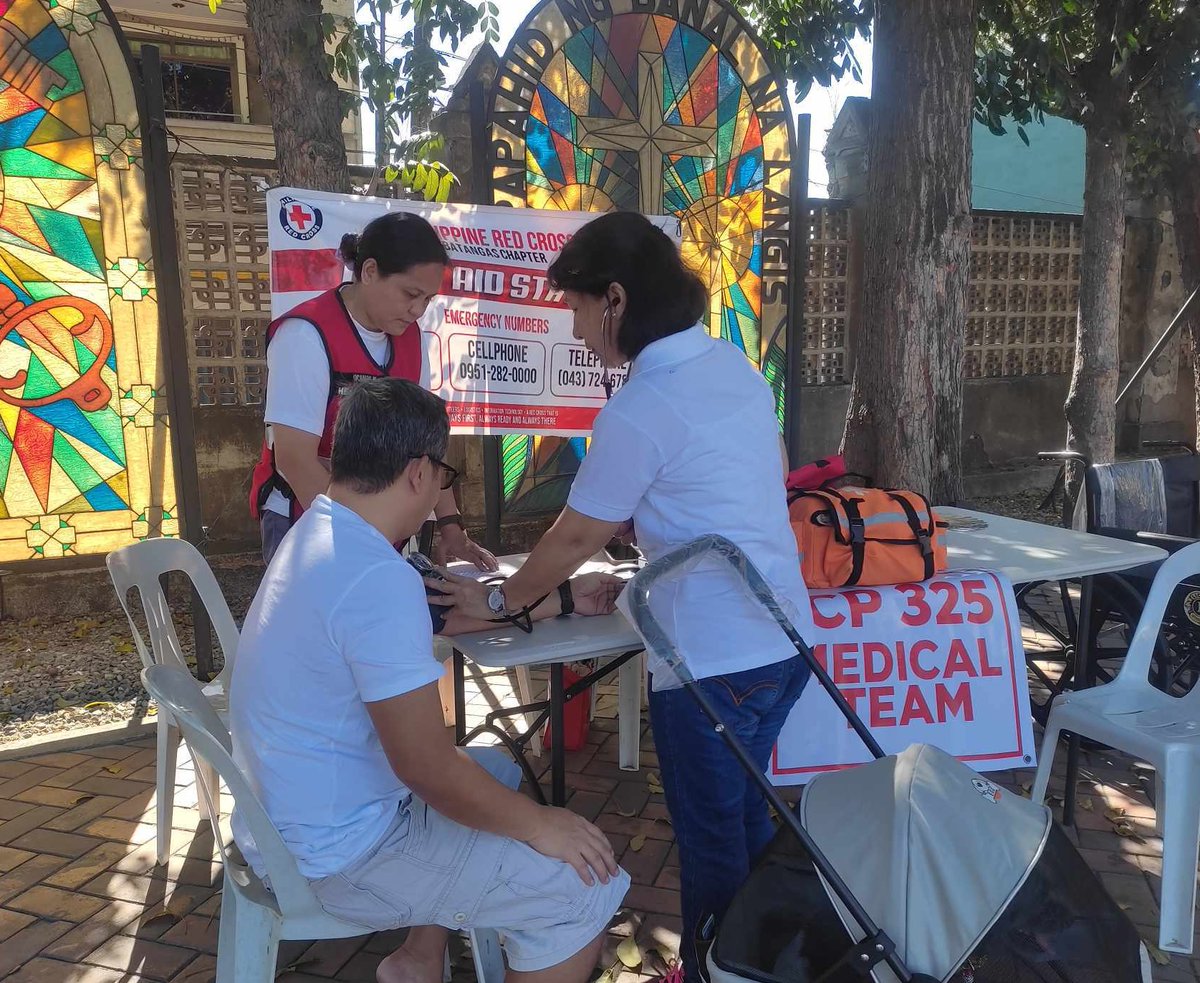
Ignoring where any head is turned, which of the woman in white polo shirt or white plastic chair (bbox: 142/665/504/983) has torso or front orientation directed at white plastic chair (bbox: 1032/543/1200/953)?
white plastic chair (bbox: 142/665/504/983)

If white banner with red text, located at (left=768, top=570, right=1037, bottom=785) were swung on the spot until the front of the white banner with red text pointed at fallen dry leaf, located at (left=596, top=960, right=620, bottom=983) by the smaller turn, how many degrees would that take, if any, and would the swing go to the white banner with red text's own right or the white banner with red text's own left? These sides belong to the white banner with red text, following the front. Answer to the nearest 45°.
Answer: approximately 45° to the white banner with red text's own right

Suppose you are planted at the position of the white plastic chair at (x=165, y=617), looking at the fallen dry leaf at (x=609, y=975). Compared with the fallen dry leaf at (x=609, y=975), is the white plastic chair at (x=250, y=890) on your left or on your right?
right

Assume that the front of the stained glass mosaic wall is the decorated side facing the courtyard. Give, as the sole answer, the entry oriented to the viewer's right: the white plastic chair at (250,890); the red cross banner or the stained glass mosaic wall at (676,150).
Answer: the white plastic chair

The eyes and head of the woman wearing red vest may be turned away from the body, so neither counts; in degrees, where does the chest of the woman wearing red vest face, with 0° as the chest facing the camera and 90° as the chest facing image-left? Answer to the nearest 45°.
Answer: approximately 315°

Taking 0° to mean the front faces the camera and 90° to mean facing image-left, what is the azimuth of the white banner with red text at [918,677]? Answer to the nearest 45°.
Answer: approximately 0°

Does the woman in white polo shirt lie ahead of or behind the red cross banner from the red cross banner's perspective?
ahead

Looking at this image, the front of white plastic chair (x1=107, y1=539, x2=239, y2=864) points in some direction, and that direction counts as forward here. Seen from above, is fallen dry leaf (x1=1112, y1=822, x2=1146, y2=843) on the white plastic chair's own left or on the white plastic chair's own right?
on the white plastic chair's own right

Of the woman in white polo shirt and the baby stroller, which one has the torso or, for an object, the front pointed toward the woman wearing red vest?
the woman in white polo shirt

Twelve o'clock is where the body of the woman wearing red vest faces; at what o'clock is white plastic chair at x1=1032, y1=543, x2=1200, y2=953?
The white plastic chair is roughly at 11 o'clock from the woman wearing red vest.

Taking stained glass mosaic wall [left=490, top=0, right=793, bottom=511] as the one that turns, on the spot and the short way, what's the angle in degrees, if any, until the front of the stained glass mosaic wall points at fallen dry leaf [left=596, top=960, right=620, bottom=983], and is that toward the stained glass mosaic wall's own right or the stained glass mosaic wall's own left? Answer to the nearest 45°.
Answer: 0° — it already faces it

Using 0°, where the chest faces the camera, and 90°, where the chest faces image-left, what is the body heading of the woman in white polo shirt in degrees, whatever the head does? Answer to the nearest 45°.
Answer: approximately 135°
